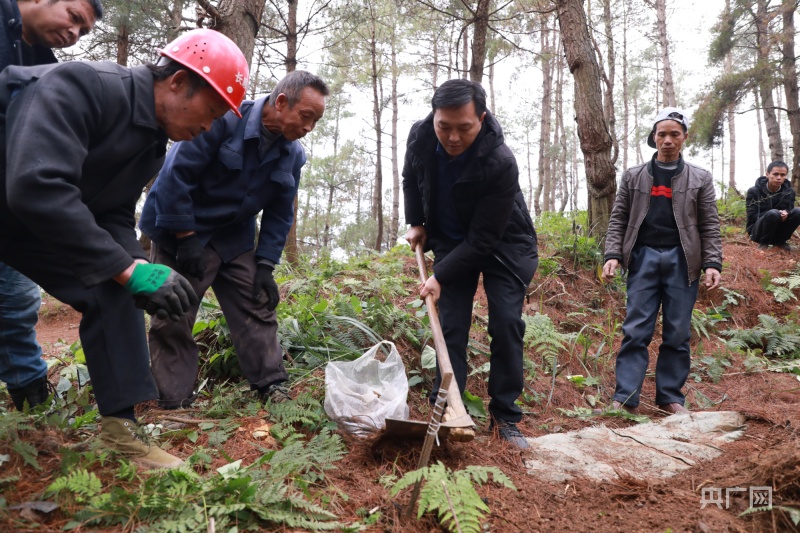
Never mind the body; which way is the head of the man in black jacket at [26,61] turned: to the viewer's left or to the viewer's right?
to the viewer's right

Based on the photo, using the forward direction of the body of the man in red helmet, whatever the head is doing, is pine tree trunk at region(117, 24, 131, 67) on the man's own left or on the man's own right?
on the man's own left

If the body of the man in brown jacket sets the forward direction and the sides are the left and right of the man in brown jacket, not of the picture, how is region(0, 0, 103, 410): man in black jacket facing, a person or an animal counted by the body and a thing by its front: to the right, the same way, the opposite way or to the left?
to the left

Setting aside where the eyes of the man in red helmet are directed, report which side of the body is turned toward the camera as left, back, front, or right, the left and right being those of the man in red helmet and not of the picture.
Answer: right

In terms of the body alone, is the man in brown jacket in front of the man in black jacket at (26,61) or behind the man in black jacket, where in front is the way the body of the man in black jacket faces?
in front

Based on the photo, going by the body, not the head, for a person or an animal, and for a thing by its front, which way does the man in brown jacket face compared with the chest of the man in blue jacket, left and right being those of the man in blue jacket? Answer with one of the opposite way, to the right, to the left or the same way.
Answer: to the right

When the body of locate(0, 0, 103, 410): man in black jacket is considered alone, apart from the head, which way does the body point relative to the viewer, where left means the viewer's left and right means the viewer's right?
facing the viewer and to the right of the viewer

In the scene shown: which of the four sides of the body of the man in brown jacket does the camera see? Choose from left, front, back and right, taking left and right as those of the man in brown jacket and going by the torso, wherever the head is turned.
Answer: front

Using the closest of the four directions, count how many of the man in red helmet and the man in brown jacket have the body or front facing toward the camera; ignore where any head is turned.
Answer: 1

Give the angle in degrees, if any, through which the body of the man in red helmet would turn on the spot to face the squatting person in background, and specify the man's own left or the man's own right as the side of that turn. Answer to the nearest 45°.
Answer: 0° — they already face them

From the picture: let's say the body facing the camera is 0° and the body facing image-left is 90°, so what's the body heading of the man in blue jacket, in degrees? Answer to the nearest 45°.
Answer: approximately 315°
